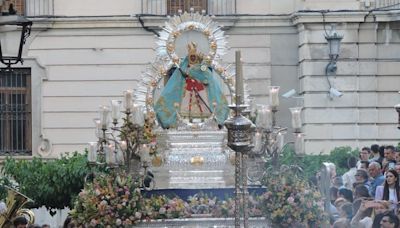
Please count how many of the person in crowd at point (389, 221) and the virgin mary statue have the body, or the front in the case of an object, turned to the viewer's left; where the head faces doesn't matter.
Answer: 1

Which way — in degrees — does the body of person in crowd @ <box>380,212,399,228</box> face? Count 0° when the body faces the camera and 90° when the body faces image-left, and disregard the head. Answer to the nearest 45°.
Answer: approximately 90°

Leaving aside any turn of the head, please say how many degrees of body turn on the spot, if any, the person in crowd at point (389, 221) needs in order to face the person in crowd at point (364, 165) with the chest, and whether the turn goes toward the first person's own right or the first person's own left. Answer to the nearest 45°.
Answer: approximately 90° to the first person's own right

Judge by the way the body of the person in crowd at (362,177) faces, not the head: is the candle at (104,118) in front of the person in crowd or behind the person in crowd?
in front

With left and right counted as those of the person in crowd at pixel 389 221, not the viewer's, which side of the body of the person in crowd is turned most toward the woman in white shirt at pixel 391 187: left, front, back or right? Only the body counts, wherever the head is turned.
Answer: right

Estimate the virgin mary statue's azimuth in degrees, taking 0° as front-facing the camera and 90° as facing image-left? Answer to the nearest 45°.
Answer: approximately 0°

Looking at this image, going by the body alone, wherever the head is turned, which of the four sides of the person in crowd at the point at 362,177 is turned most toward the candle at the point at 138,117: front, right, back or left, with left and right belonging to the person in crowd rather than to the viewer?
front

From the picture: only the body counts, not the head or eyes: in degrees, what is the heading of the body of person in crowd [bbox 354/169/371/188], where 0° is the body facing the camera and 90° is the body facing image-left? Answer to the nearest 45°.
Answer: approximately 90°
